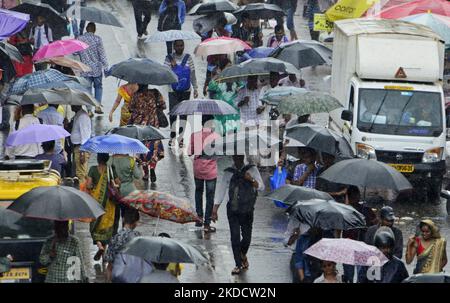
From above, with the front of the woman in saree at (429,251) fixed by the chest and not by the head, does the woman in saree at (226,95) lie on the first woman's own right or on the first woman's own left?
on the first woman's own right

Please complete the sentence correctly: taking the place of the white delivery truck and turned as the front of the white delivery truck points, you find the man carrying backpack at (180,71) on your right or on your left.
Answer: on your right

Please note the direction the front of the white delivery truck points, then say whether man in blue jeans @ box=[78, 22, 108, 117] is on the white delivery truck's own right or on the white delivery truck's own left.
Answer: on the white delivery truck's own right

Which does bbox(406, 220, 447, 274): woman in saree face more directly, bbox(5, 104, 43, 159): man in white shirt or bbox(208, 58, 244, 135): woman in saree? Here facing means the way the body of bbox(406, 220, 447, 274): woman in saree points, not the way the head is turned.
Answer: the man in white shirt

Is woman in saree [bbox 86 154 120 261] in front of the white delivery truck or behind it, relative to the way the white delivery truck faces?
in front

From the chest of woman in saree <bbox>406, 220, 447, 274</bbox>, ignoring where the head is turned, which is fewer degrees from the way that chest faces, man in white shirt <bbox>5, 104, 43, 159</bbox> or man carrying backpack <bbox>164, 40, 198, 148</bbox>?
the man in white shirt

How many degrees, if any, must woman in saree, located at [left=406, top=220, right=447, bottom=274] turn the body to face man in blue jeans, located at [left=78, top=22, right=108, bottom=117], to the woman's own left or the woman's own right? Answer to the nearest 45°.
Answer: approximately 90° to the woman's own right

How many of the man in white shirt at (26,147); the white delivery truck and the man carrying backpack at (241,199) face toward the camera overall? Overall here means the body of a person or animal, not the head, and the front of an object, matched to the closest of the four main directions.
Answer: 2

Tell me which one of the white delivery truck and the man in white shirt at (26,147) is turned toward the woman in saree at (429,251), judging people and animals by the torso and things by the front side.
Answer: the white delivery truck
